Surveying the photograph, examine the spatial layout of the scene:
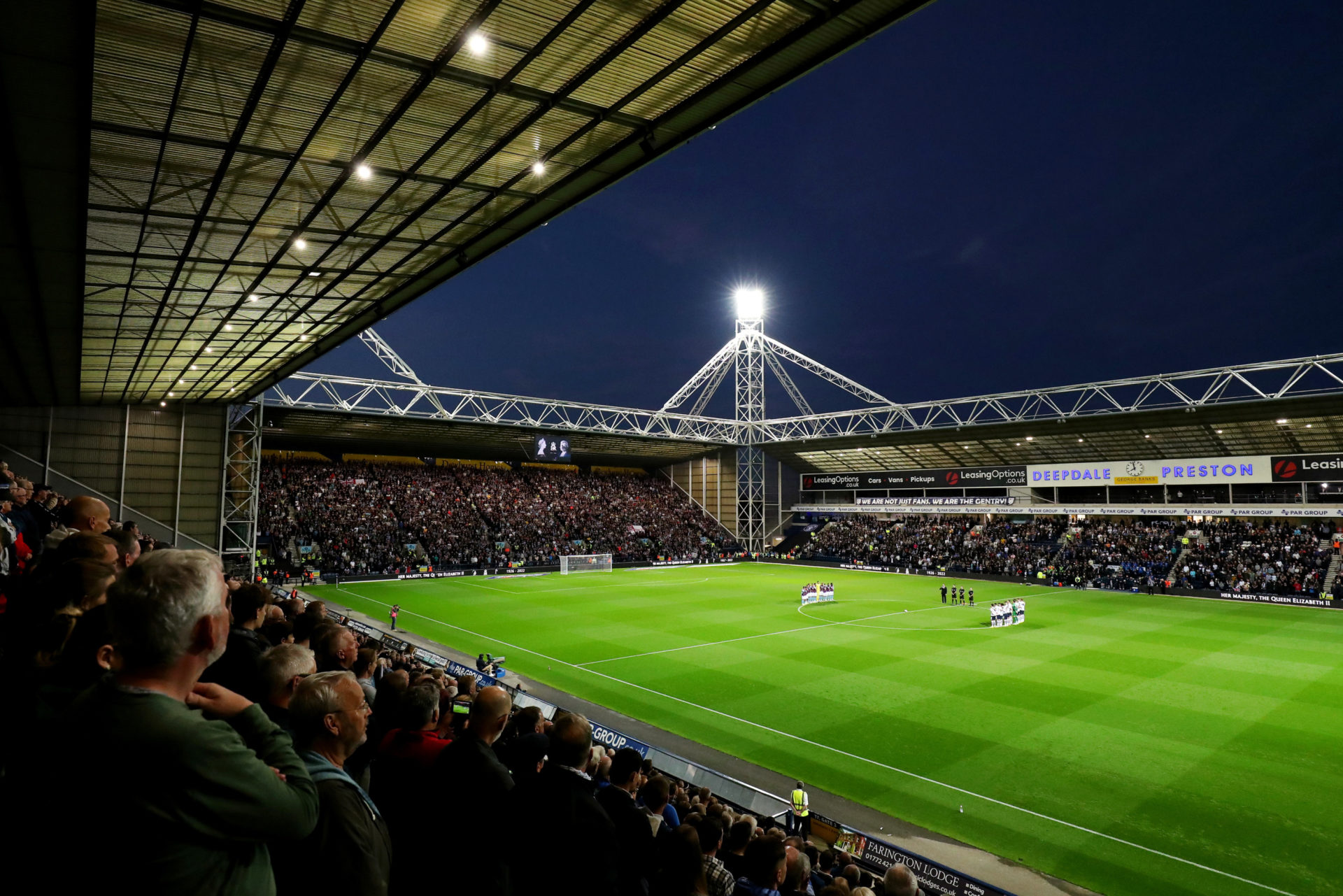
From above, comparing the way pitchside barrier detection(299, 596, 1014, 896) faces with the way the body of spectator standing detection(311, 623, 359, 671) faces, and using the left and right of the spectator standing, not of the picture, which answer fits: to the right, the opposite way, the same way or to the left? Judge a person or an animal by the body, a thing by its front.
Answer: the opposite way

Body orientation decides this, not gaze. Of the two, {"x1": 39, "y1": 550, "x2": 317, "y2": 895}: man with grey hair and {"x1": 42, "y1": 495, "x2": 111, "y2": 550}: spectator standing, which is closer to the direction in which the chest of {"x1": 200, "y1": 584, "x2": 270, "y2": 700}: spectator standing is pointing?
the spectator standing

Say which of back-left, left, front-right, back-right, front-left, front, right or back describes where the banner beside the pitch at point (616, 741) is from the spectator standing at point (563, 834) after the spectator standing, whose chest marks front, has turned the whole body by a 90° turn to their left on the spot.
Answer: front-right

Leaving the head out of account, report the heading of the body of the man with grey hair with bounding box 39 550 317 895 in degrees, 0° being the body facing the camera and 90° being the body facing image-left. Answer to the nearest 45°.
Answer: approximately 225°

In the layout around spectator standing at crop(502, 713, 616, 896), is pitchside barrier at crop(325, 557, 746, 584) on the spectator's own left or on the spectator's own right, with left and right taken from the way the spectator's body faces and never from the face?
on the spectator's own left

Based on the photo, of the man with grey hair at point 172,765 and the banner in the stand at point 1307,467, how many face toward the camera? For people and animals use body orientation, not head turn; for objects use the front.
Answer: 1

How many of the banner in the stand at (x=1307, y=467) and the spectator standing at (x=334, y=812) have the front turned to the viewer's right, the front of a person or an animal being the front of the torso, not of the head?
1

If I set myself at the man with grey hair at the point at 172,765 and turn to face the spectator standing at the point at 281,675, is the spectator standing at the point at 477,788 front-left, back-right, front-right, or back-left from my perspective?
front-right

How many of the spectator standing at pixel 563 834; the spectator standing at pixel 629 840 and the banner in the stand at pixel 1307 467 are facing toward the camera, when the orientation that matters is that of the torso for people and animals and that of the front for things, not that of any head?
1

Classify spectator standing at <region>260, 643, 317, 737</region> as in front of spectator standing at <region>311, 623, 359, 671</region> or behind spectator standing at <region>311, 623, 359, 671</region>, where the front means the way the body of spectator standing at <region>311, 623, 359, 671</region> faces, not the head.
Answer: behind

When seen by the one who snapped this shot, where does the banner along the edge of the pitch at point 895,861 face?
facing the viewer and to the left of the viewer

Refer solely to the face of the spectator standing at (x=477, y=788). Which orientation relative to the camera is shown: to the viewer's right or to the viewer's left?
to the viewer's right

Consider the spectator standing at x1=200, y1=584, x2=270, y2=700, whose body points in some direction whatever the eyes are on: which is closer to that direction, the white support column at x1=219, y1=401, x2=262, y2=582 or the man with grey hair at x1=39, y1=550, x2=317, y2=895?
the white support column

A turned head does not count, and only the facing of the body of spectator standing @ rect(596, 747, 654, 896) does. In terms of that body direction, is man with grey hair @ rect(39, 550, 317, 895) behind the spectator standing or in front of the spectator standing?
behind
